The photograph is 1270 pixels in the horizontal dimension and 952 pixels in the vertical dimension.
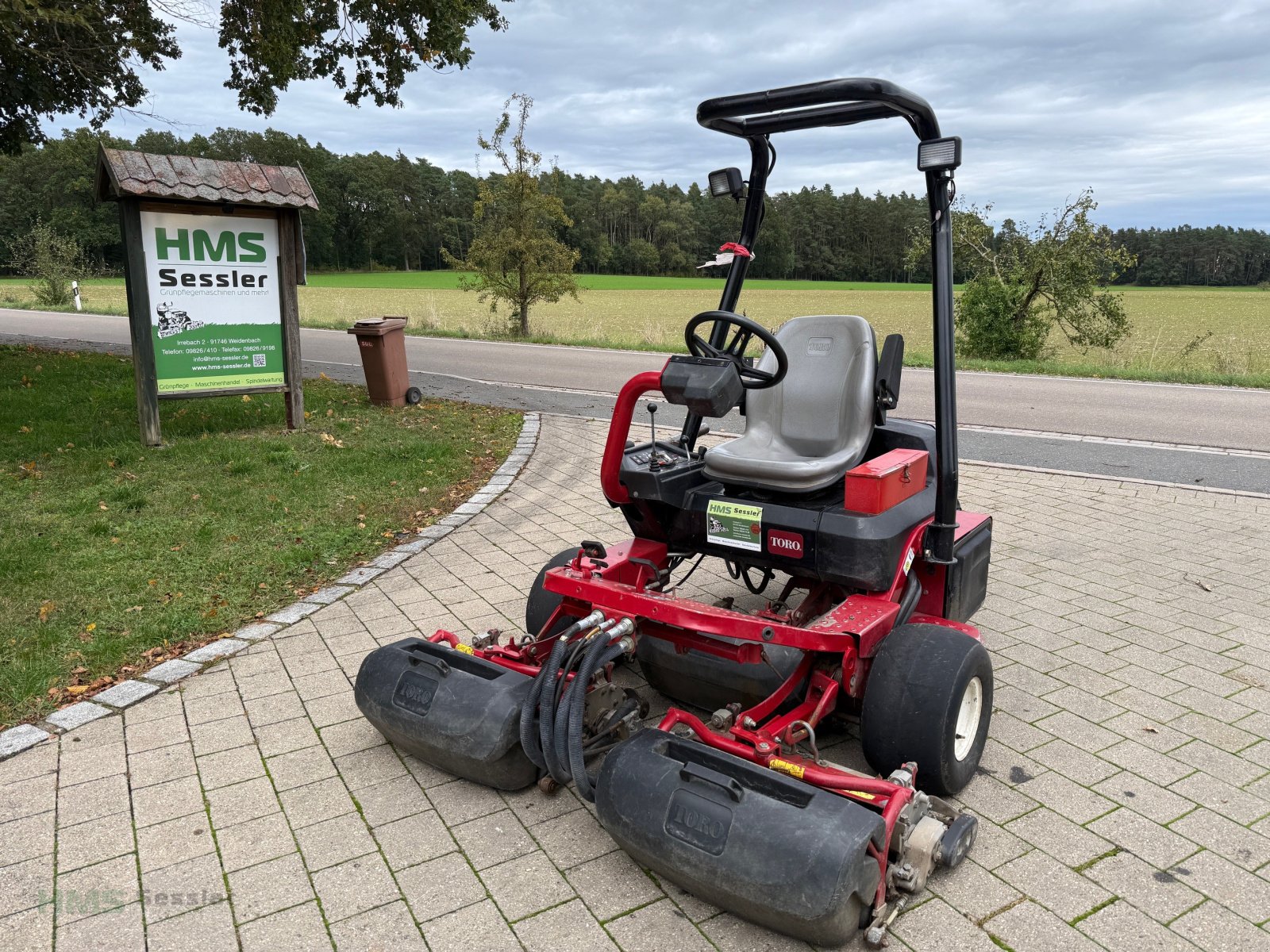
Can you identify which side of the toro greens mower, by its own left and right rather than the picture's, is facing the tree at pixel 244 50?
right

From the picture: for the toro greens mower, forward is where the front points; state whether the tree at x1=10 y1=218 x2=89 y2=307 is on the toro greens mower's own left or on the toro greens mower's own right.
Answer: on the toro greens mower's own right

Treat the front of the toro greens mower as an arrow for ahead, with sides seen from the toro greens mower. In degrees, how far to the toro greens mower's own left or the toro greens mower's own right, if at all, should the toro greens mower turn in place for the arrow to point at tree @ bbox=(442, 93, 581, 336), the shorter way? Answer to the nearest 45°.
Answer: approximately 135° to the toro greens mower's own right

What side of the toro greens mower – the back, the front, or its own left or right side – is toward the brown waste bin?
right

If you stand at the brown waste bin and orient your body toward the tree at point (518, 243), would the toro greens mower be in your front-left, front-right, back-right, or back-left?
back-right

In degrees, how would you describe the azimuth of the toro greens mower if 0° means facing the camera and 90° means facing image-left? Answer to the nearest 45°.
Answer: approximately 45°
